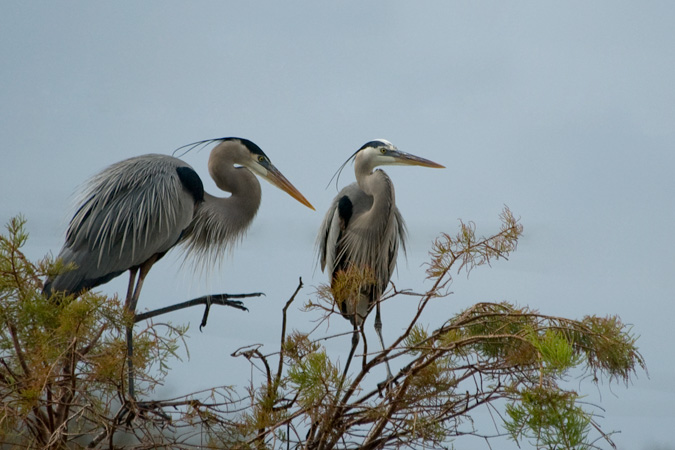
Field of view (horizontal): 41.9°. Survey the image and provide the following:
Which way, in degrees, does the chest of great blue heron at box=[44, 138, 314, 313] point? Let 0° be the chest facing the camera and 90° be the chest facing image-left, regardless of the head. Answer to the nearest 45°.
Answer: approximately 270°

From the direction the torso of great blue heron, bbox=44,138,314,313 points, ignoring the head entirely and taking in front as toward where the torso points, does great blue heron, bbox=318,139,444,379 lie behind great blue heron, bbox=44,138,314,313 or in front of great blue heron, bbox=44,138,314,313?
in front
